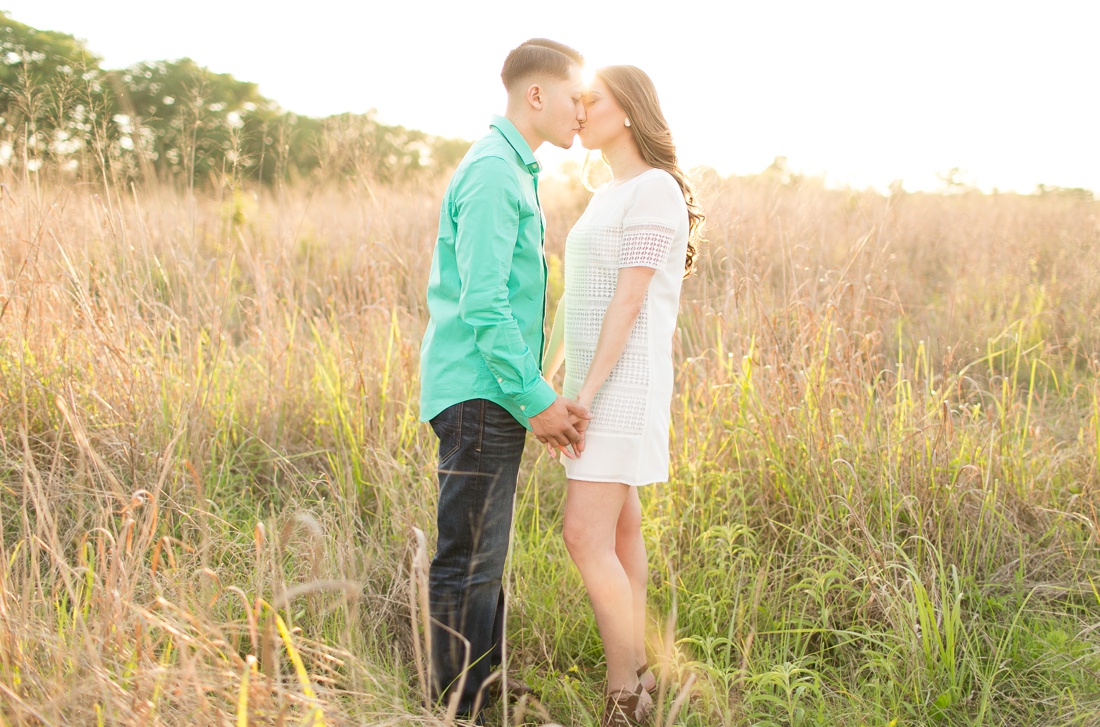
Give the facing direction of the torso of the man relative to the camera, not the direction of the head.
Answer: to the viewer's right

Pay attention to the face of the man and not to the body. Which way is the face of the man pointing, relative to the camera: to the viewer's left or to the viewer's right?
to the viewer's right

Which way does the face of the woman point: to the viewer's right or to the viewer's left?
to the viewer's left
